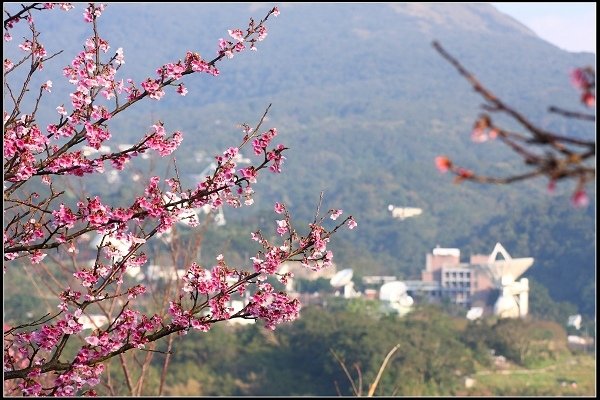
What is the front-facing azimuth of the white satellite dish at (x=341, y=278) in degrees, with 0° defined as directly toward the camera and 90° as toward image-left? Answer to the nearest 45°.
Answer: approximately 45°

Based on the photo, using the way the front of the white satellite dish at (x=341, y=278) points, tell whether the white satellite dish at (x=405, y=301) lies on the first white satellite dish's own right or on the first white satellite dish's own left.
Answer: on the first white satellite dish's own left

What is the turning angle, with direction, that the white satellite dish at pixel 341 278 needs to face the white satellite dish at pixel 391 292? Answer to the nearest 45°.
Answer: approximately 90° to its left

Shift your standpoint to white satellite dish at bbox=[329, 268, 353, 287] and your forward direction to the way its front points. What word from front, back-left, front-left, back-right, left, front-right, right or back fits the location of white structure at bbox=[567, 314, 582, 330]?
back-left
